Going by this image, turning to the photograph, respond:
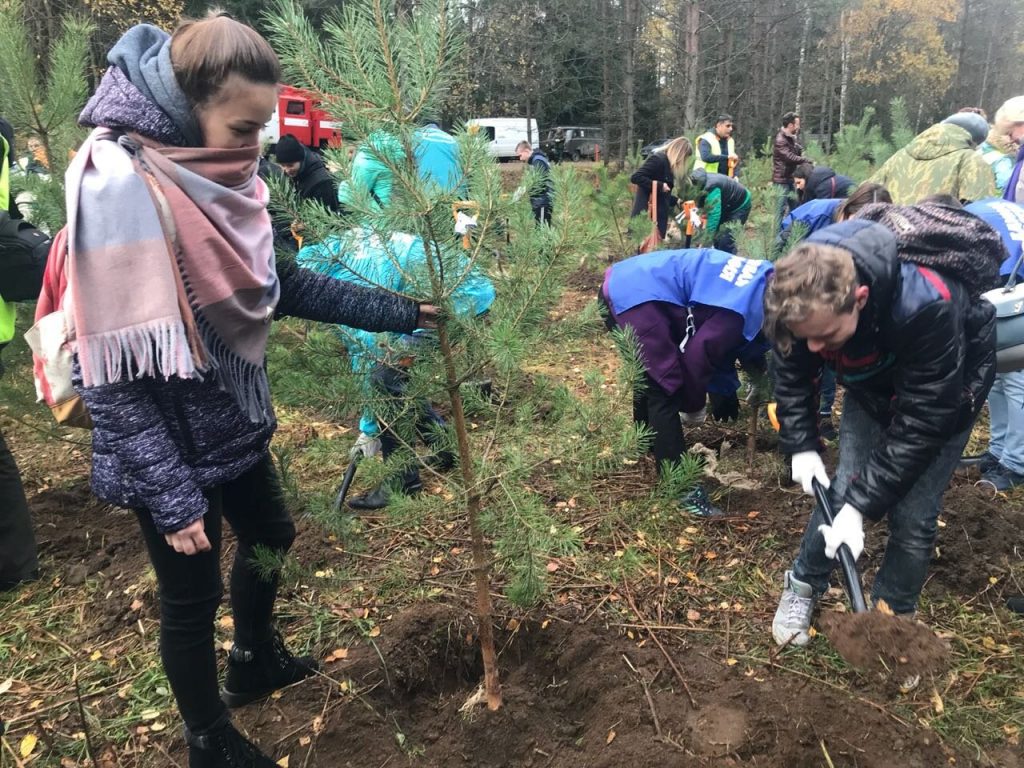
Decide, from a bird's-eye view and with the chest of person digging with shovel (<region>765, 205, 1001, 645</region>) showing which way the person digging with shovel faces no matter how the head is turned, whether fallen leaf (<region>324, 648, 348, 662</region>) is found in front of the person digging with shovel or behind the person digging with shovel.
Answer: in front

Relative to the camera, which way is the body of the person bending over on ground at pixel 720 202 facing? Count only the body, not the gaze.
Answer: to the viewer's left

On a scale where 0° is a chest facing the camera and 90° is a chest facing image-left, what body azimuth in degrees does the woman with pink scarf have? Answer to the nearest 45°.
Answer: approximately 315°

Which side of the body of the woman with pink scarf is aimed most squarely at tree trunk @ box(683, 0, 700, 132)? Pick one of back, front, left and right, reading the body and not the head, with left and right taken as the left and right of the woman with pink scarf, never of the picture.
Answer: left
